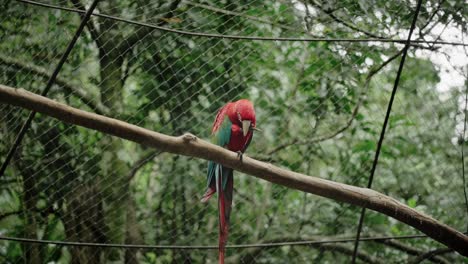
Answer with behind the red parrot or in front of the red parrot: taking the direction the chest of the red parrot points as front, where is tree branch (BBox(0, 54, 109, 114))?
behind

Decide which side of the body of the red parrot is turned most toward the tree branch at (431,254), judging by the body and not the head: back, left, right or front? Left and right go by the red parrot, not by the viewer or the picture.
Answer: left

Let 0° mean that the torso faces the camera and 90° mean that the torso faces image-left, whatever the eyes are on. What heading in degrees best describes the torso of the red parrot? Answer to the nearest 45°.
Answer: approximately 315°
